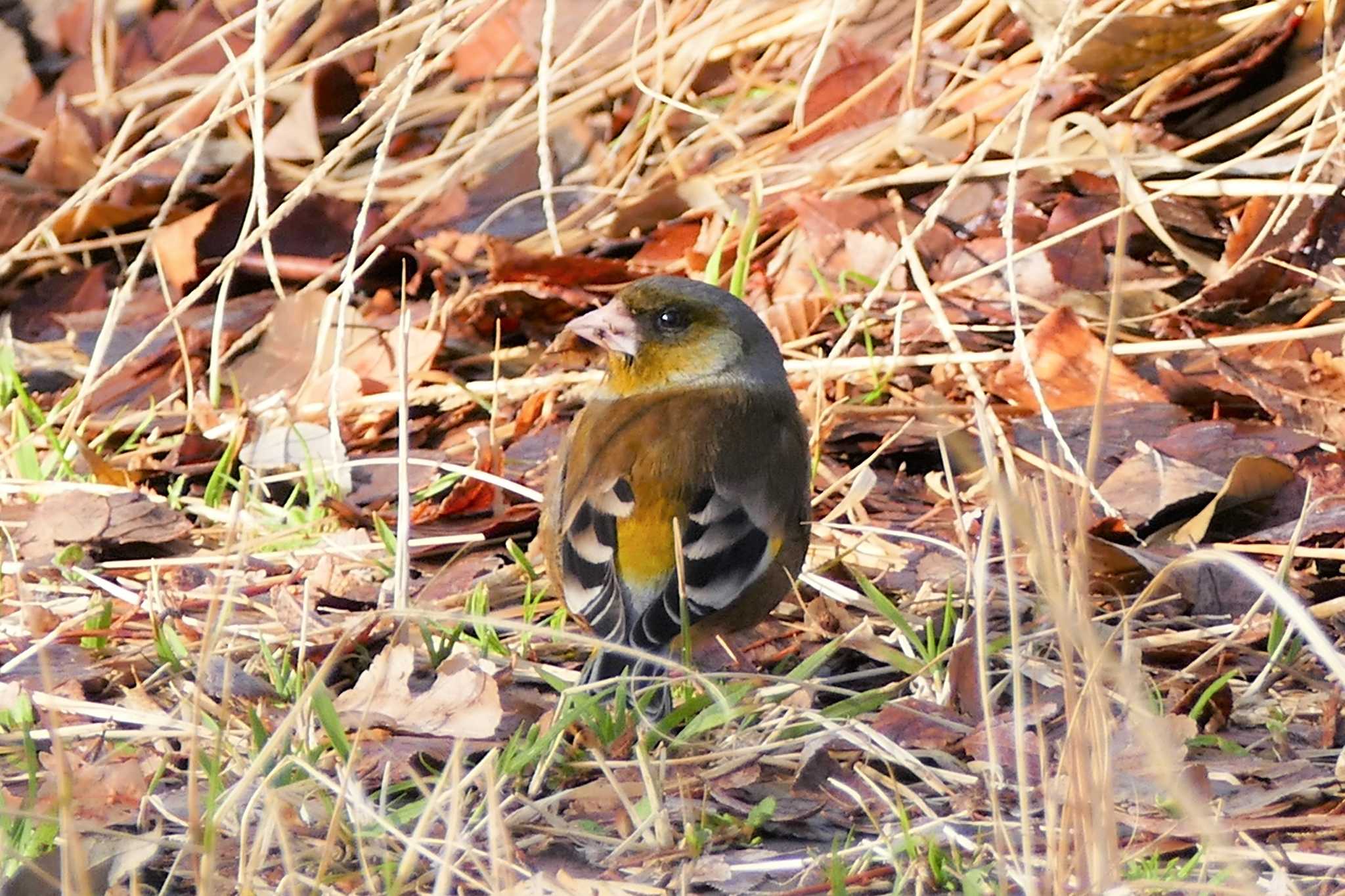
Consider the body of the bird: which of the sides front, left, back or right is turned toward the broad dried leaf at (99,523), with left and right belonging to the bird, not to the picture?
left

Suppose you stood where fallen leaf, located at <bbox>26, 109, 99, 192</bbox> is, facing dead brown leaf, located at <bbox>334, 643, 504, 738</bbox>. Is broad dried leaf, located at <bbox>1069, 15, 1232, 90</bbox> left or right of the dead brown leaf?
left

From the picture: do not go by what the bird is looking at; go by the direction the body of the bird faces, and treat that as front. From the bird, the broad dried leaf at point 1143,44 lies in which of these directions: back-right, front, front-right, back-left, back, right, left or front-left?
front-right

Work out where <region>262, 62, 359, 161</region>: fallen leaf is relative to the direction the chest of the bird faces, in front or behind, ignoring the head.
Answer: in front

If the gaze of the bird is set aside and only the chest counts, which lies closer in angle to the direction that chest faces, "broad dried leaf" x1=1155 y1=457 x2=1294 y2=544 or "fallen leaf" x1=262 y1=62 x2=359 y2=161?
the fallen leaf

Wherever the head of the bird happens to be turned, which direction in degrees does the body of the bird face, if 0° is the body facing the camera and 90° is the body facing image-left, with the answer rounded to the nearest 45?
approximately 180°

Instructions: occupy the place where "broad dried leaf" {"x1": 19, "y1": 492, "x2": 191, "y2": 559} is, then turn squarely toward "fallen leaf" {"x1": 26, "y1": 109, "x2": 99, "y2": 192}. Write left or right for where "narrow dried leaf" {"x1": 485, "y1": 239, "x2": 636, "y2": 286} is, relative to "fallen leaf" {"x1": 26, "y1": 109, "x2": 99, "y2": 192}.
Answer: right

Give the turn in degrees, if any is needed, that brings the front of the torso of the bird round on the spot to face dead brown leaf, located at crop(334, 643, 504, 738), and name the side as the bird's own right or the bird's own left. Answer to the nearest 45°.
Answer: approximately 135° to the bird's own left

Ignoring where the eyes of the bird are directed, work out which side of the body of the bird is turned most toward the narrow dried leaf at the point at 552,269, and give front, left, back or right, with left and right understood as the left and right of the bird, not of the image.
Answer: front

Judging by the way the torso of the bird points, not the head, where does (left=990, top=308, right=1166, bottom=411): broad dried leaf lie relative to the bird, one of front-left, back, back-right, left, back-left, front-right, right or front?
front-right

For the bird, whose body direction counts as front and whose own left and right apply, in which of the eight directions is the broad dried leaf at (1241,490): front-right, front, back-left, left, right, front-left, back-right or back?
right

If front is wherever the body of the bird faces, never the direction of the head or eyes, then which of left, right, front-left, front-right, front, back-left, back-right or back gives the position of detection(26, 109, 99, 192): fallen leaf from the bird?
front-left
